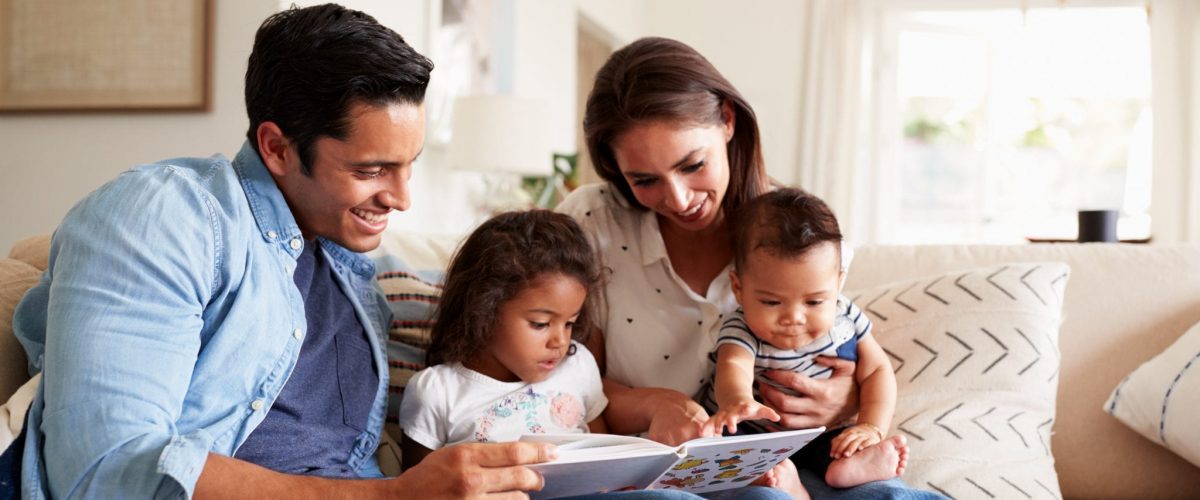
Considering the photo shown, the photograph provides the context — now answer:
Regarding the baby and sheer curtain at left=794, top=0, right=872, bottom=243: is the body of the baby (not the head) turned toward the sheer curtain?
no

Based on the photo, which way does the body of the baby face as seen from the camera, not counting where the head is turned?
toward the camera

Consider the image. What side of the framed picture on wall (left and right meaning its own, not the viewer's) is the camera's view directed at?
front

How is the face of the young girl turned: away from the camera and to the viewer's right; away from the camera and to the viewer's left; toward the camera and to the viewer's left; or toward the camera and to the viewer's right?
toward the camera and to the viewer's right

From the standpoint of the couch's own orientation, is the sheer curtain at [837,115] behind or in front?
behind

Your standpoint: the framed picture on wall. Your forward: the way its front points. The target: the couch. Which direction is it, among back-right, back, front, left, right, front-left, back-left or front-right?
front-left

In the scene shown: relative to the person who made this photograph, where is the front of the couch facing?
facing the viewer

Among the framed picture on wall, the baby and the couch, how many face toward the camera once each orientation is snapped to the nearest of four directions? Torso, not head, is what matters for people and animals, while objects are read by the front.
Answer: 3

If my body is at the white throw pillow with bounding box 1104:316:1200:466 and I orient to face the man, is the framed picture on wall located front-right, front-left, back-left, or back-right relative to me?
front-right

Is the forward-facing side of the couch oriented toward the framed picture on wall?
no

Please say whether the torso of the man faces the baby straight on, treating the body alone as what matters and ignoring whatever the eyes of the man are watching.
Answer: no

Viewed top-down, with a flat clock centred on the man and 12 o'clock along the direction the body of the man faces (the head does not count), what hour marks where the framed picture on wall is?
The framed picture on wall is roughly at 7 o'clock from the man.

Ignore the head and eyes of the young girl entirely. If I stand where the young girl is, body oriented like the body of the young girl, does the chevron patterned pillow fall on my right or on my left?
on my left

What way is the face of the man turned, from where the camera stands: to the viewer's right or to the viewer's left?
to the viewer's right
